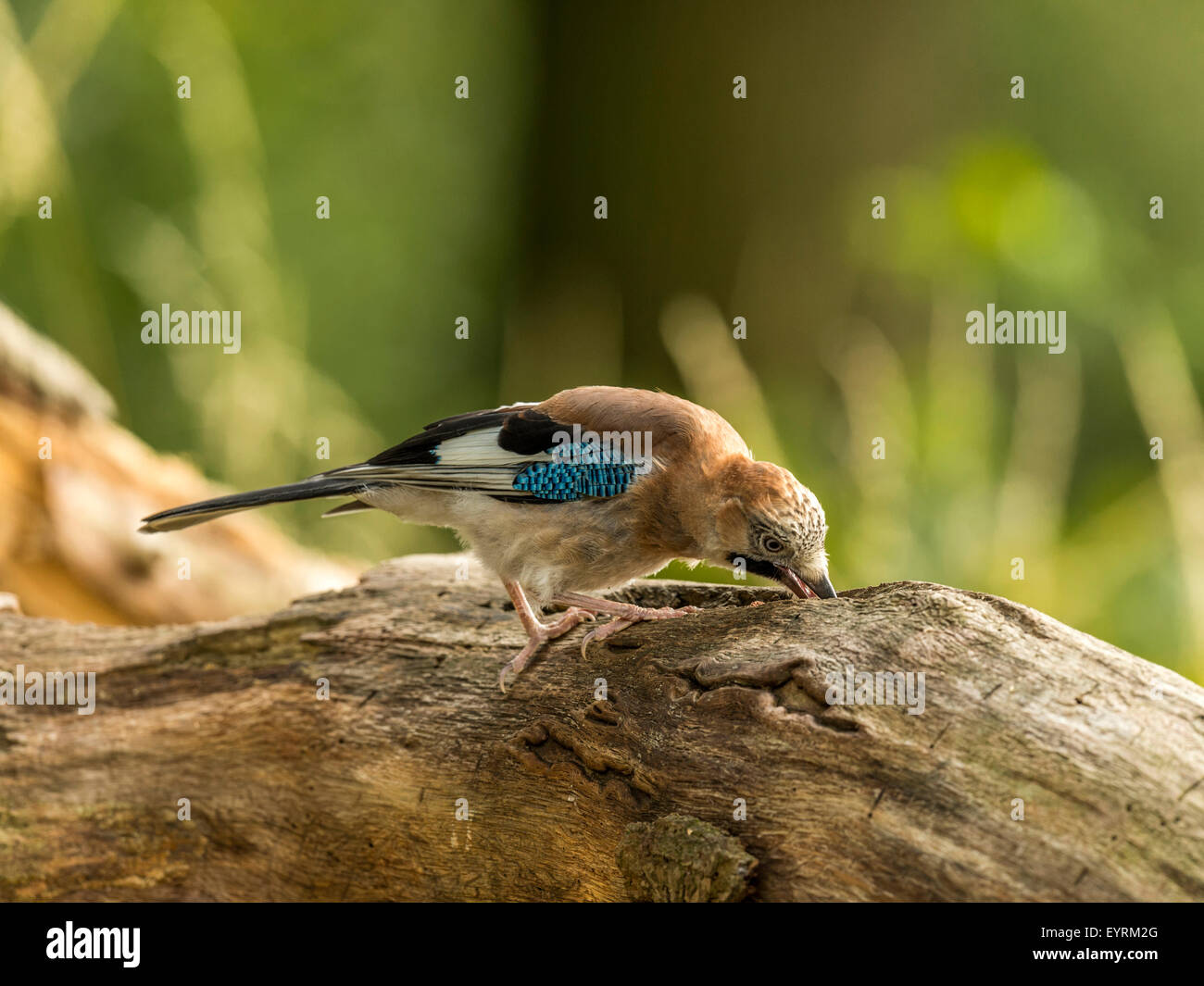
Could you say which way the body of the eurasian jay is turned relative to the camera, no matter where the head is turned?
to the viewer's right

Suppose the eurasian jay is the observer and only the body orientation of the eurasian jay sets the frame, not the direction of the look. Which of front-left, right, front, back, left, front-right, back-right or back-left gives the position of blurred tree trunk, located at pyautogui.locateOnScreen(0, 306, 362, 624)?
back-left
